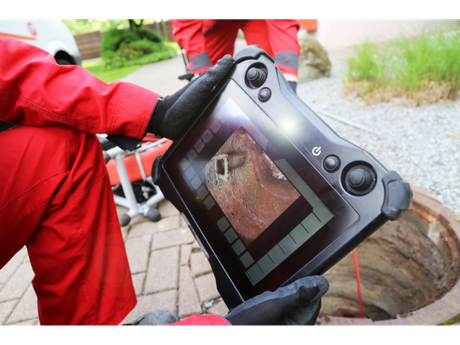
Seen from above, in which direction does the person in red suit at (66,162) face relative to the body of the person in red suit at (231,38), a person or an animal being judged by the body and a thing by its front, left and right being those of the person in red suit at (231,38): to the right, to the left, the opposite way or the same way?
to the left

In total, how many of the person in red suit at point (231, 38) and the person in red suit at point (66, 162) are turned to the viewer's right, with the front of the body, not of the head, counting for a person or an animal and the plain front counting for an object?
1

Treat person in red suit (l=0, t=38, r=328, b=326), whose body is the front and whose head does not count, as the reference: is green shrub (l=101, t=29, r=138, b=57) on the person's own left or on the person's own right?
on the person's own left

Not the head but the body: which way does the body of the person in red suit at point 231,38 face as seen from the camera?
toward the camera

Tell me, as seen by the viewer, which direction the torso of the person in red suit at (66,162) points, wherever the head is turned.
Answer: to the viewer's right
